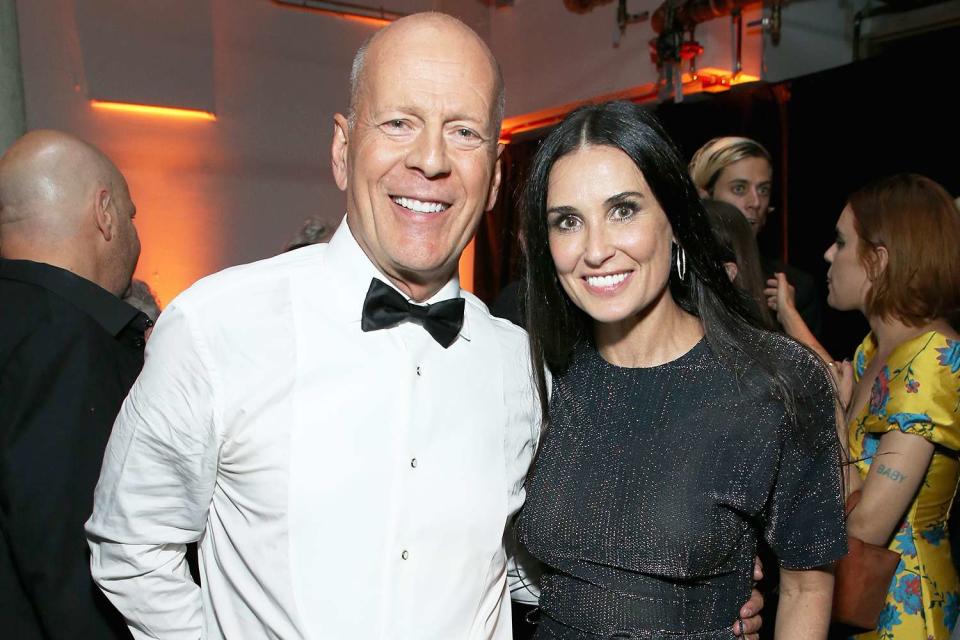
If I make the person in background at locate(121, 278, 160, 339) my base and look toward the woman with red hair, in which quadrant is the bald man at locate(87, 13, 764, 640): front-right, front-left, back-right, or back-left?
front-right

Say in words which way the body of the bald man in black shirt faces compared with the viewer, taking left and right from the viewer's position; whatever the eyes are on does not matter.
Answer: facing away from the viewer and to the right of the viewer

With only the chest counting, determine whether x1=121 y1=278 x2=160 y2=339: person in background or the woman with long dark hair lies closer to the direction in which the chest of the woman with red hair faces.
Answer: the person in background

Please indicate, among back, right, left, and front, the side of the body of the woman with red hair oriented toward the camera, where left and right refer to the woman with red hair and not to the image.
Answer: left

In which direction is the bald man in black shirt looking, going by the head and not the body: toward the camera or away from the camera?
away from the camera

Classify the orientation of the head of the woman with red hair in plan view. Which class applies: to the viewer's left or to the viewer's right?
to the viewer's left

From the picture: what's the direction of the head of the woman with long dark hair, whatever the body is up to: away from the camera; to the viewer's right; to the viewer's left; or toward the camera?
toward the camera

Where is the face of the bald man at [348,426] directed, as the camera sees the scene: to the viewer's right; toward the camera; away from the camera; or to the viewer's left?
toward the camera

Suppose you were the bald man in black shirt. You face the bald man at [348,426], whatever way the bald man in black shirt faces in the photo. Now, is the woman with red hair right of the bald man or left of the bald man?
left

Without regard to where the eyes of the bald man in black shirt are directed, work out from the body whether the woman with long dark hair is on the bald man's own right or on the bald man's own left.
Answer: on the bald man's own right

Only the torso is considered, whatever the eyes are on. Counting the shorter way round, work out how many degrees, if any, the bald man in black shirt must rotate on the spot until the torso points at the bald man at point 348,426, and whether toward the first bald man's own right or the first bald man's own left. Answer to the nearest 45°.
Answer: approximately 90° to the first bald man's own right

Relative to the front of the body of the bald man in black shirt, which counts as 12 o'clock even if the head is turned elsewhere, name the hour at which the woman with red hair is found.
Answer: The woman with red hair is roughly at 2 o'clock from the bald man in black shirt.
